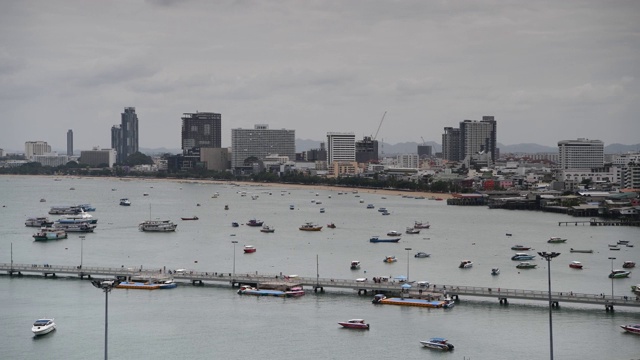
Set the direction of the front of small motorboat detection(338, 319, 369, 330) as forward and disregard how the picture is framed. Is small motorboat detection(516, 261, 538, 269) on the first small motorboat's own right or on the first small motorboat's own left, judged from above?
on the first small motorboat's own right

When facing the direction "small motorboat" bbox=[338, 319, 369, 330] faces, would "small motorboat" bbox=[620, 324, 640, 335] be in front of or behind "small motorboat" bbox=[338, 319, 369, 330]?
behind

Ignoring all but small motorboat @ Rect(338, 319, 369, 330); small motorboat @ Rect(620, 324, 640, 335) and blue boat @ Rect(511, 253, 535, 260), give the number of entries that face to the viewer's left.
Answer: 3

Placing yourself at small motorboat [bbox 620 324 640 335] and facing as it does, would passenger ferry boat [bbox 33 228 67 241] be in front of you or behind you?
in front

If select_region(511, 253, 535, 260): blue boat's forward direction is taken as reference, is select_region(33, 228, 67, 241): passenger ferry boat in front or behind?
in front

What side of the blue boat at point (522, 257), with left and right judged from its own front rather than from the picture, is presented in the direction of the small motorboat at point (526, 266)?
left

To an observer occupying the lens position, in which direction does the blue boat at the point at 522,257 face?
facing to the left of the viewer

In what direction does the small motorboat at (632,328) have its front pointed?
to the viewer's left

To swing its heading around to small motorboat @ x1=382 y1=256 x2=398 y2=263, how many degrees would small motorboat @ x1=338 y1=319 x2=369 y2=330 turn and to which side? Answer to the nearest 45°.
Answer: approximately 90° to its right

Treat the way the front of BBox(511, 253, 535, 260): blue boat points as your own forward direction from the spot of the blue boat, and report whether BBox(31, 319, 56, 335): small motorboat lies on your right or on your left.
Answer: on your left

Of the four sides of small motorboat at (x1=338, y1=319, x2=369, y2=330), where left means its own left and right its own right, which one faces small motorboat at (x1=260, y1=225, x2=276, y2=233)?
right

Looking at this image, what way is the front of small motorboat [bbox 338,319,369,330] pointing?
to the viewer's left

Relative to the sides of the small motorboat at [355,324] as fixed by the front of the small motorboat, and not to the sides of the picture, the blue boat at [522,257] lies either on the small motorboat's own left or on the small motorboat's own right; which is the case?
on the small motorboat's own right

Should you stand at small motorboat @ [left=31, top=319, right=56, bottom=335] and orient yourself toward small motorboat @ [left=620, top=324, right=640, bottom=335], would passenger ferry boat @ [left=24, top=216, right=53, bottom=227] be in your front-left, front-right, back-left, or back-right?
back-left
